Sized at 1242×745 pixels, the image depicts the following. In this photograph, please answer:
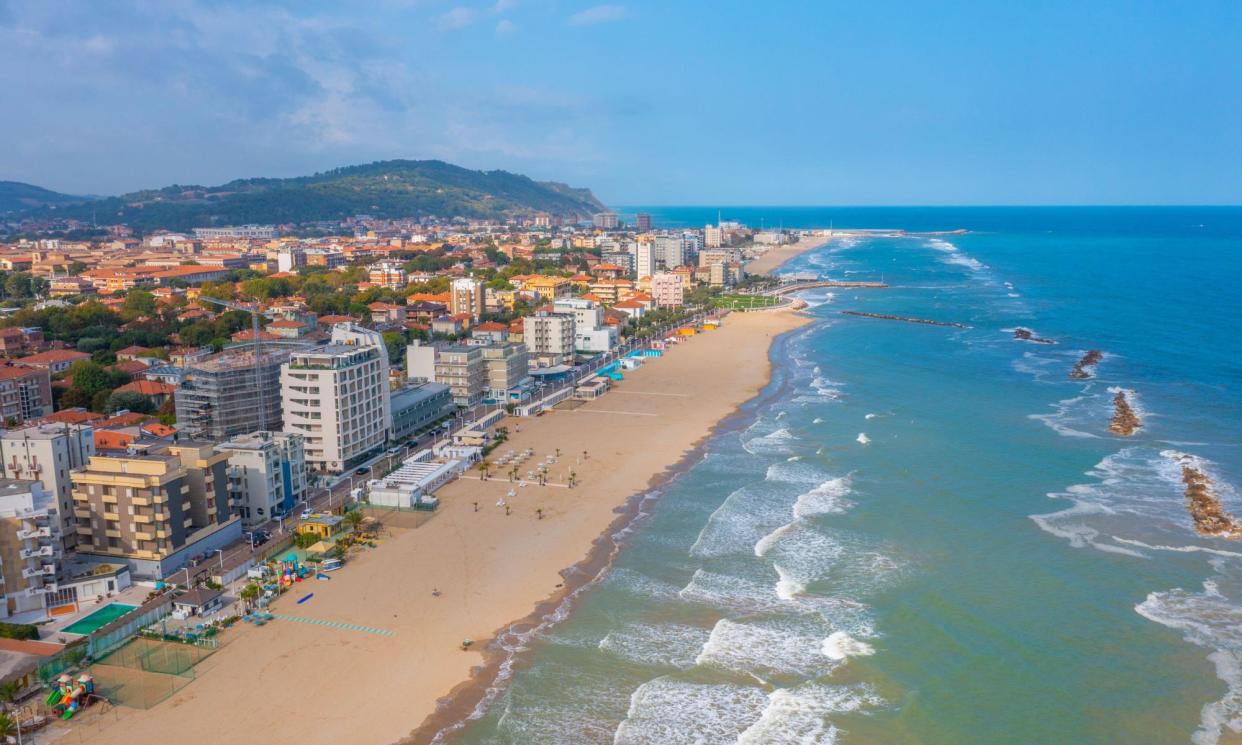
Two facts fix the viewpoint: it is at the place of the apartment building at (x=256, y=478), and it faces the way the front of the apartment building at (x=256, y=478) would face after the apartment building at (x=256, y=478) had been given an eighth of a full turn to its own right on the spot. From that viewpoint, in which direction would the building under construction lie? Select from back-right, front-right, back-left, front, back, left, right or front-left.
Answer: back

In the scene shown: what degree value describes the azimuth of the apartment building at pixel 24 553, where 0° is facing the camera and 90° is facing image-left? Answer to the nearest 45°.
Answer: approximately 315°

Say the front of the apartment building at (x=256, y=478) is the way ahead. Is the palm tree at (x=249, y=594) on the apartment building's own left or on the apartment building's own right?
on the apartment building's own right

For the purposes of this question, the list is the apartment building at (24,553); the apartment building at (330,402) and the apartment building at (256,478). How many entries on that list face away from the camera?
0

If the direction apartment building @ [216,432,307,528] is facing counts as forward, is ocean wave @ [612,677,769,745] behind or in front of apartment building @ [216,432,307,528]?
in front

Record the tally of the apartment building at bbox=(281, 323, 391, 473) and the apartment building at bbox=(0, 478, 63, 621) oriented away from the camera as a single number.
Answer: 0

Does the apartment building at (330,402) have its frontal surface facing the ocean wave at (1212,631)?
yes

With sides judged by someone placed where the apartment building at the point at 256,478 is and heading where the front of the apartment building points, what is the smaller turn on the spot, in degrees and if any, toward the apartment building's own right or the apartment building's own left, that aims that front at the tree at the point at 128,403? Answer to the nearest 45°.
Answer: approximately 135° to the apartment building's own left

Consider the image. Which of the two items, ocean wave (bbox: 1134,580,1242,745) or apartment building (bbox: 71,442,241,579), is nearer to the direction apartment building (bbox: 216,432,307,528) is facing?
the ocean wave

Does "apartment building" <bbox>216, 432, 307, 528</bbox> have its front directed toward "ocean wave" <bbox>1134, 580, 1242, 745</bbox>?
yes

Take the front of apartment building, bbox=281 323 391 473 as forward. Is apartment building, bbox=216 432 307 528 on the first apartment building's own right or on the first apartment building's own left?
on the first apartment building's own right

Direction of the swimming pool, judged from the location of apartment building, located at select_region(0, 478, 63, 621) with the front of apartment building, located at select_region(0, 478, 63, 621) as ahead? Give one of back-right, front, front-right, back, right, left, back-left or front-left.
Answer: front

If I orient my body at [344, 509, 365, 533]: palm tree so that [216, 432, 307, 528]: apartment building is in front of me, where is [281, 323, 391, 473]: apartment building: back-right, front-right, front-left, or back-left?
front-right

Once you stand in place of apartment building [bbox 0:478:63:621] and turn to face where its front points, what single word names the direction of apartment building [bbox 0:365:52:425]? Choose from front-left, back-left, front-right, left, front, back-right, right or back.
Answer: back-left

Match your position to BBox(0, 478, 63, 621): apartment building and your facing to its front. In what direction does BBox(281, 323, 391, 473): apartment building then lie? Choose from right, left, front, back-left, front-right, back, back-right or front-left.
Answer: left

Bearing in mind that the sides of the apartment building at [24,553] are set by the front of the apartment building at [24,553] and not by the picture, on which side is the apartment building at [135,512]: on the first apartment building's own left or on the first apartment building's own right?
on the first apartment building's own left

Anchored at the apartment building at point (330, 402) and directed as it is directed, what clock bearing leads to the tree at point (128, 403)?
The tree is roughly at 6 o'clock from the apartment building.

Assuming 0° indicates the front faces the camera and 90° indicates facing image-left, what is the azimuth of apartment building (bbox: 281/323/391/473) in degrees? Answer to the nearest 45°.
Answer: approximately 315°

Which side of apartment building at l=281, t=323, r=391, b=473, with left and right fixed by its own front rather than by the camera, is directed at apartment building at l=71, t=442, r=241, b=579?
right

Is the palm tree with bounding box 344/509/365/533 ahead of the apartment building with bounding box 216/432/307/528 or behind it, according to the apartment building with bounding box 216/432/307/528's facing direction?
ahead

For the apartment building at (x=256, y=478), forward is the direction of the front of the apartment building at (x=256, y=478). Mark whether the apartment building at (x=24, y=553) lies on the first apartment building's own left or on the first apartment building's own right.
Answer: on the first apartment building's own right
